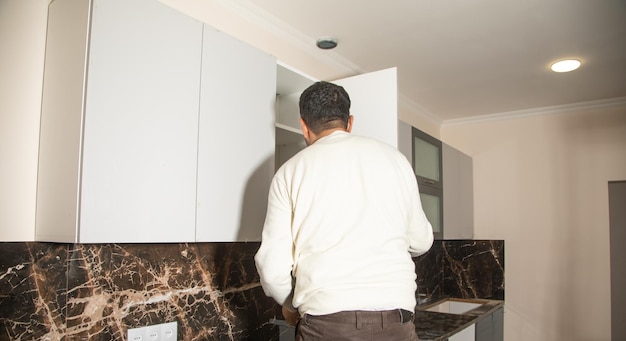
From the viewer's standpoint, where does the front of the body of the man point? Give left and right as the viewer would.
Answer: facing away from the viewer

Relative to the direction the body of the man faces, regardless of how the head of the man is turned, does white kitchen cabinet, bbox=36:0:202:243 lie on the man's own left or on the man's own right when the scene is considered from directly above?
on the man's own left

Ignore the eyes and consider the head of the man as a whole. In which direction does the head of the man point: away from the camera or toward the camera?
away from the camera

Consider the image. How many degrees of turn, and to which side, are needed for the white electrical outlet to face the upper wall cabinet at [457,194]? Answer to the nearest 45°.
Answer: approximately 90° to its left

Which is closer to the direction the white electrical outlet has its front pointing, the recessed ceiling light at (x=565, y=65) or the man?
the man

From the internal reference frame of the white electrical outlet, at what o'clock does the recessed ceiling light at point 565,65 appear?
The recessed ceiling light is roughly at 10 o'clock from the white electrical outlet.

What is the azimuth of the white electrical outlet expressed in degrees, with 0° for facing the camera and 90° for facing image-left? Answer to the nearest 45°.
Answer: approximately 315°

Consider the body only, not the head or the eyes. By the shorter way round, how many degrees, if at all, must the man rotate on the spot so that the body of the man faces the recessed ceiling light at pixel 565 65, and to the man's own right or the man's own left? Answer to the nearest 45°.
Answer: approximately 45° to the man's own right
